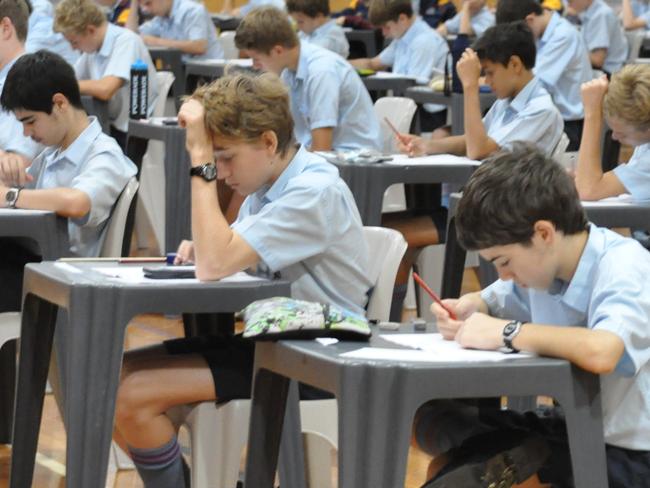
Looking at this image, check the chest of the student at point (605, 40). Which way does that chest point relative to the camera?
to the viewer's left

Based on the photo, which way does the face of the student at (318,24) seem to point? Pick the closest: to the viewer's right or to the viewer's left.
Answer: to the viewer's left

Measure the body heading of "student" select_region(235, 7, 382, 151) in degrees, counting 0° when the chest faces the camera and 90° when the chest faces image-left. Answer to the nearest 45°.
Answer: approximately 90°

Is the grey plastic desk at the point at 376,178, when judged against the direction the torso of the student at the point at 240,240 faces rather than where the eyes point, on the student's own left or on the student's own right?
on the student's own right

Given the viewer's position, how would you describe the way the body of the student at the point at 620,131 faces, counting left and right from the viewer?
facing to the left of the viewer

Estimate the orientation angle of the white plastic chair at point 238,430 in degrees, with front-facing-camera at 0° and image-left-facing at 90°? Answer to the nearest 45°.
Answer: approximately 90°

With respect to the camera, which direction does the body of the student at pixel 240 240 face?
to the viewer's left

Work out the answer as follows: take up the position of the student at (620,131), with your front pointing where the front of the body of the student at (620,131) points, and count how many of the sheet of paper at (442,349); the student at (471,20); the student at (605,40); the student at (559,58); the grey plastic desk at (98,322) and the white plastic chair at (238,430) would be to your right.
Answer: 3
